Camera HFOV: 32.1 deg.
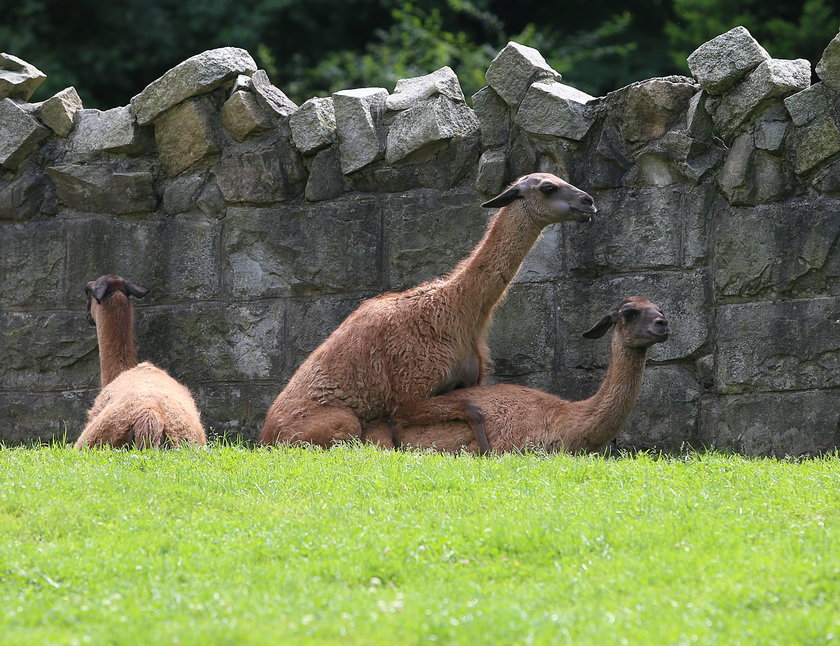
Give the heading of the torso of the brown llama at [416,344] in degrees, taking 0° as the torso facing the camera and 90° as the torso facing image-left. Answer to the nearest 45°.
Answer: approximately 270°

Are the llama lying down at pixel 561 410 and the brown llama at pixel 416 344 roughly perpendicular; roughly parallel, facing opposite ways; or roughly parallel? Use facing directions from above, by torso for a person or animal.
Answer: roughly parallel

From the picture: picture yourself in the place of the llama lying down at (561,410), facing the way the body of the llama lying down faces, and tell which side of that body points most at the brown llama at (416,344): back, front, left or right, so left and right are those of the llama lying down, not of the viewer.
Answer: back

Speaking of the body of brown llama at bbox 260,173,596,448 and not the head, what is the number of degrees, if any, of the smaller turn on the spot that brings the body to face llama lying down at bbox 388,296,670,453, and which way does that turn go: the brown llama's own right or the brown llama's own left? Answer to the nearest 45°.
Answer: approximately 45° to the brown llama's own right

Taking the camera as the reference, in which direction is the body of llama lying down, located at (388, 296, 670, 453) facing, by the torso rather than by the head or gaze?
to the viewer's right

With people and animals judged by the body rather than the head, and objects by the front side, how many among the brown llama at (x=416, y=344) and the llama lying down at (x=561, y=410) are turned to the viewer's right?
2
